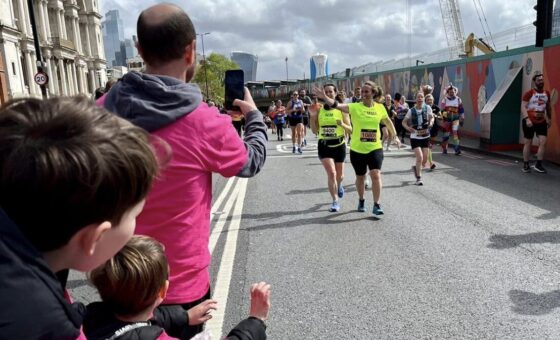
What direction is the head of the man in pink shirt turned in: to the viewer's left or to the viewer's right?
to the viewer's right

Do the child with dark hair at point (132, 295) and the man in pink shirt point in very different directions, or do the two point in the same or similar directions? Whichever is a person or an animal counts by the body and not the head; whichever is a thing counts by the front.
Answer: same or similar directions

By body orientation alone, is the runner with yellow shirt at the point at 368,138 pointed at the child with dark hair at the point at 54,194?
yes

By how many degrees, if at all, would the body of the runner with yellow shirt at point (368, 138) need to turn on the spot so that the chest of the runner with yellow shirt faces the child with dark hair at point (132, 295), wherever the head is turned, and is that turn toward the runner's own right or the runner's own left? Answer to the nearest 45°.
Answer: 0° — they already face them

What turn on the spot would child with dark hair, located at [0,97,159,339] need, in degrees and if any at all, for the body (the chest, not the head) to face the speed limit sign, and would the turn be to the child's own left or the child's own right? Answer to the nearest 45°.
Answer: approximately 45° to the child's own left

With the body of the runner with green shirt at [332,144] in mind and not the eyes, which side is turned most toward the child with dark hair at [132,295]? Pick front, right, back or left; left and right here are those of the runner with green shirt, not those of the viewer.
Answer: front

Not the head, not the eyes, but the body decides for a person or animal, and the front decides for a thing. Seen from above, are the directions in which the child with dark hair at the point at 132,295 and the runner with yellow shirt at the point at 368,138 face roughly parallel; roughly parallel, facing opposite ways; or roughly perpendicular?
roughly parallel, facing opposite ways

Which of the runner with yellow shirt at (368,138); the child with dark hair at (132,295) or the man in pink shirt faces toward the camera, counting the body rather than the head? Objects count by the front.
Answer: the runner with yellow shirt

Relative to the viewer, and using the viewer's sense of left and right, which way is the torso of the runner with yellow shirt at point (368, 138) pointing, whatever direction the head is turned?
facing the viewer

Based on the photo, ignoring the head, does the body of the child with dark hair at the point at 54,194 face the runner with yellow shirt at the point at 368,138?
yes

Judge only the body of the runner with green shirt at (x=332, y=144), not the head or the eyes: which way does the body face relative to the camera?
toward the camera

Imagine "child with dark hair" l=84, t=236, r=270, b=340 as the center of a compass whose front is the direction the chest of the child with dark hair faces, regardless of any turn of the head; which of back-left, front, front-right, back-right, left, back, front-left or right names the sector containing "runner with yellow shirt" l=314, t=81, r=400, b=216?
front

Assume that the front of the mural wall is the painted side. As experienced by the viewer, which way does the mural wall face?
facing the viewer and to the left of the viewer

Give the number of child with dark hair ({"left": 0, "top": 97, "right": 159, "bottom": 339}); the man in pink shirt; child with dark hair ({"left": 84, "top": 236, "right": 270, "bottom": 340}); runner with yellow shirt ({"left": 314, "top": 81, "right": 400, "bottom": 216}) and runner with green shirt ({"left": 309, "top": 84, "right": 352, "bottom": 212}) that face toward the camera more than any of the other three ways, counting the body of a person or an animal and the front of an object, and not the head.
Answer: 2

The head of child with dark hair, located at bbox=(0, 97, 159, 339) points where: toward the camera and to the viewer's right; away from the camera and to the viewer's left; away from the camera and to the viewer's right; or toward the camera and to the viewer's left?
away from the camera and to the viewer's right

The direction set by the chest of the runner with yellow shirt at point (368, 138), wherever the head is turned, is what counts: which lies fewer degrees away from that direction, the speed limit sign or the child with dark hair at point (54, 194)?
the child with dark hair
